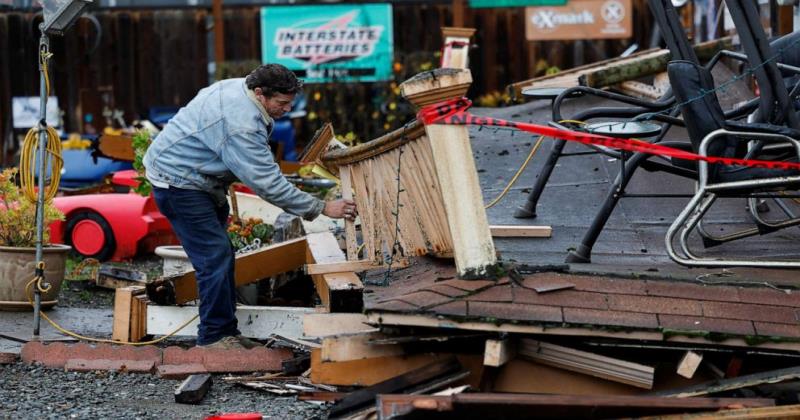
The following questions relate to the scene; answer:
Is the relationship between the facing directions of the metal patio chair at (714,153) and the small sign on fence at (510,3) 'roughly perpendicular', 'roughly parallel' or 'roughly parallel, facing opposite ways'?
roughly perpendicular

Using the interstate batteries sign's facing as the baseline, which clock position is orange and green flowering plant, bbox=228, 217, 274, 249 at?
The orange and green flowering plant is roughly at 12 o'clock from the interstate batteries sign.

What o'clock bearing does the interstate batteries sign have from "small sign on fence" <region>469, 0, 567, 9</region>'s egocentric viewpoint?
The interstate batteries sign is roughly at 3 o'clock from the small sign on fence.

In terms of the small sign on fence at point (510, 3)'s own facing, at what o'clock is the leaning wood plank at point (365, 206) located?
The leaning wood plank is roughly at 12 o'clock from the small sign on fence.

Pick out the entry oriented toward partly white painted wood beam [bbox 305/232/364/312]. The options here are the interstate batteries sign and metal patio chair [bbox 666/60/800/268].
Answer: the interstate batteries sign
